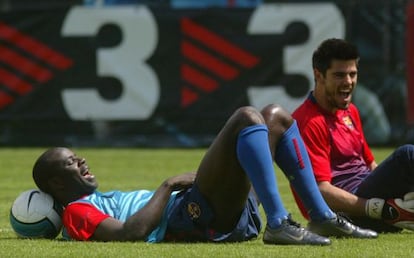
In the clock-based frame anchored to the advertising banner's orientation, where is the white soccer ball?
The white soccer ball is roughly at 12 o'clock from the advertising banner.

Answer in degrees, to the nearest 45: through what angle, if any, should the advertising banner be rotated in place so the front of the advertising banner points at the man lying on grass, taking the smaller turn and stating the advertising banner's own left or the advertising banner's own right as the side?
0° — it already faces them

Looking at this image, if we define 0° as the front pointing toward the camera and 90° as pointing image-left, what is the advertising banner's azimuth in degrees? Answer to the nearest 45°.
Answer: approximately 0°
